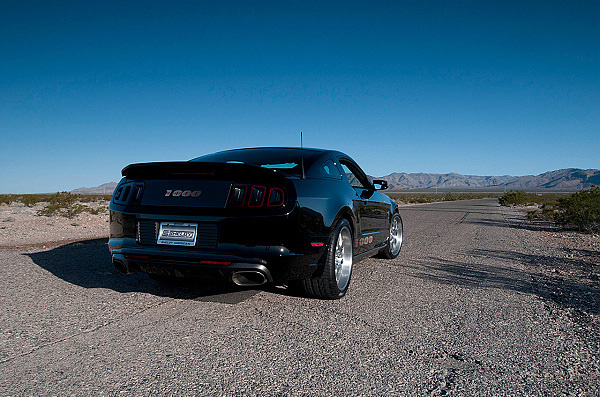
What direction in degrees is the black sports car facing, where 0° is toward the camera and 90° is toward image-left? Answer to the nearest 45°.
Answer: approximately 225°
